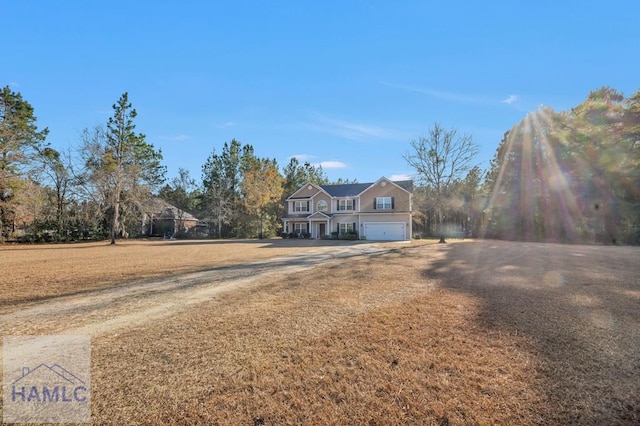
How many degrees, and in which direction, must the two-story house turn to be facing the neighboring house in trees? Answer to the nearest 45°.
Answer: approximately 90° to its right

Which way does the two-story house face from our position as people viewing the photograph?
facing the viewer
